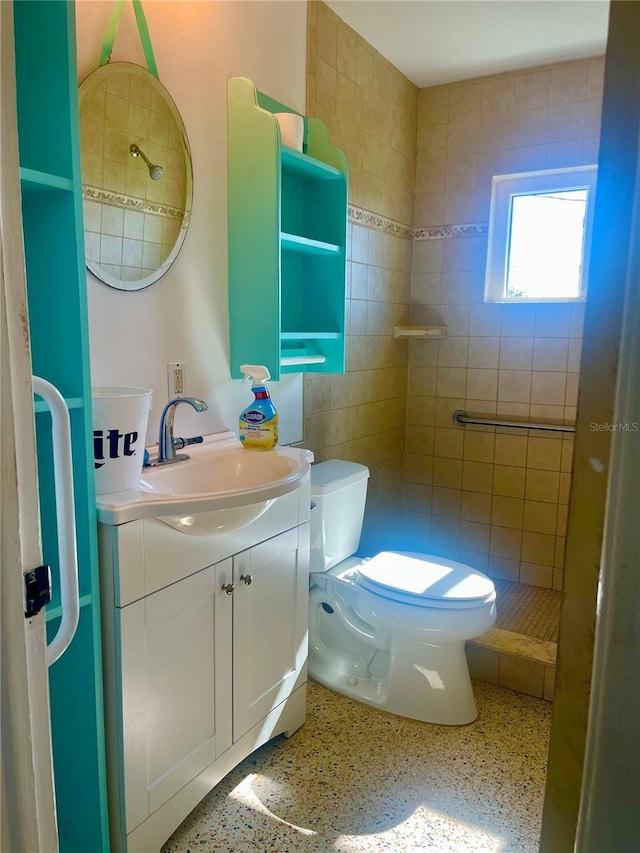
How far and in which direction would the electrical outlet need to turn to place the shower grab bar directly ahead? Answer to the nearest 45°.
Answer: approximately 90° to its left

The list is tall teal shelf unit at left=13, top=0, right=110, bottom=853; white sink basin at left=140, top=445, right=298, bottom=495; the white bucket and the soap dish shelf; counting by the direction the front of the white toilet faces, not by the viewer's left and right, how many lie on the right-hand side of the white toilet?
3

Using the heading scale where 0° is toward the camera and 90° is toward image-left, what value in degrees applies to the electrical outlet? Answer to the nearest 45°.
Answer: approximately 315°

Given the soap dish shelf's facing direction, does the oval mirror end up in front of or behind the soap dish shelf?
in front

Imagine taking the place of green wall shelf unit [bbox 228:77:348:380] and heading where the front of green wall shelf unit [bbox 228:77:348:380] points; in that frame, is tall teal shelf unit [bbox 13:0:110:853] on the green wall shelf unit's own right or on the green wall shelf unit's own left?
on the green wall shelf unit's own right

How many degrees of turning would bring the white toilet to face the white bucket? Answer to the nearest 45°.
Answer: approximately 90° to its right

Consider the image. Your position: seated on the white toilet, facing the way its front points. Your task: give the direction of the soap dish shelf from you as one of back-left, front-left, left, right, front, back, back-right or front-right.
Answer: back-left
